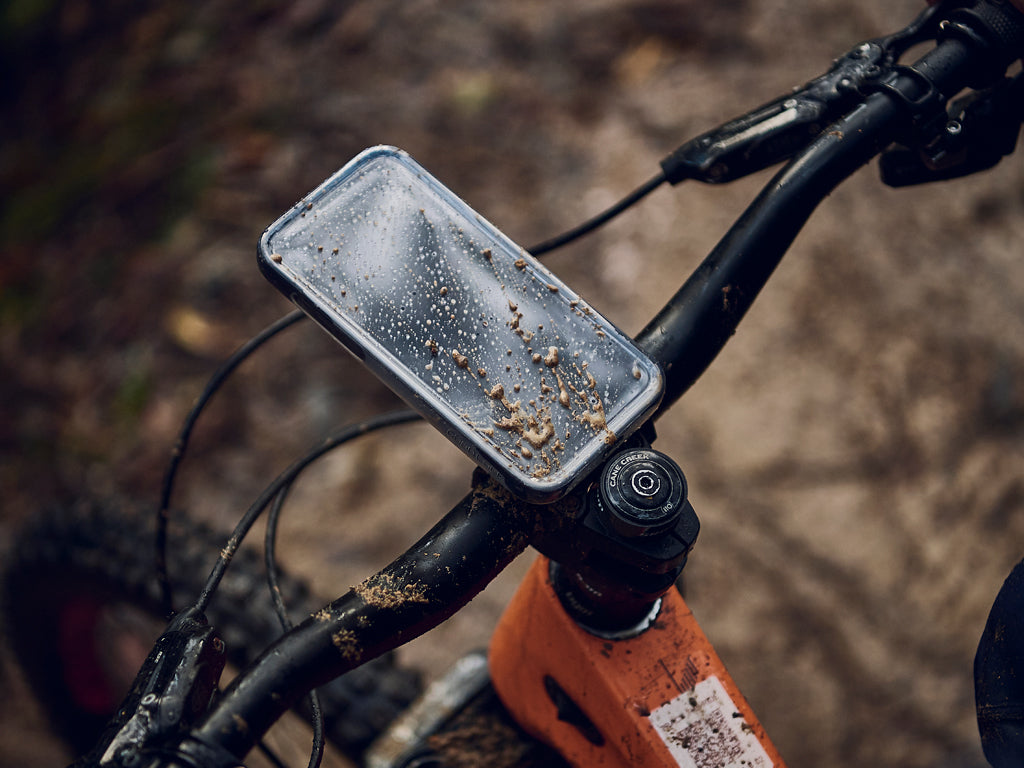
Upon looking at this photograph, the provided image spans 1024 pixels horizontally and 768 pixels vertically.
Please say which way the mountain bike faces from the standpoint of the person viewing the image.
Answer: facing away from the viewer and to the left of the viewer
